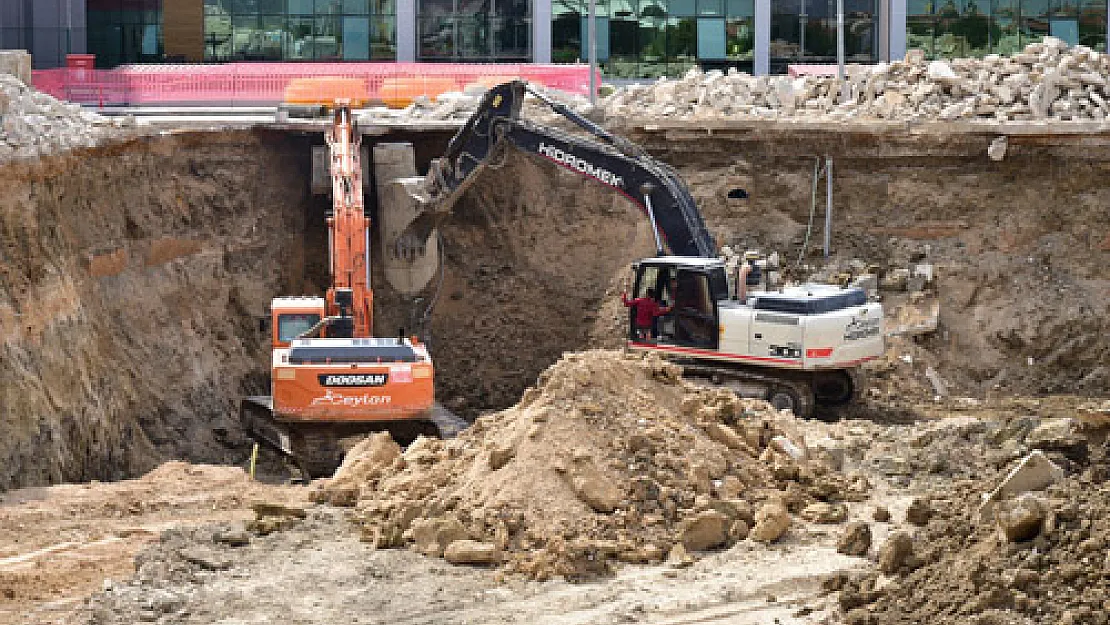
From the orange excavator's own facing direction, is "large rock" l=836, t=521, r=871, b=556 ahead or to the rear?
to the rear

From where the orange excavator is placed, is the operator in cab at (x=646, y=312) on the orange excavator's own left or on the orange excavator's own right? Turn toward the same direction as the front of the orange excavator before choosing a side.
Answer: on the orange excavator's own right

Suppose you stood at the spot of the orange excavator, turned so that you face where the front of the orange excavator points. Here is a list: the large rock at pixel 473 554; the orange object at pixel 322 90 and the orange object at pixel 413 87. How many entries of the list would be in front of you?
2

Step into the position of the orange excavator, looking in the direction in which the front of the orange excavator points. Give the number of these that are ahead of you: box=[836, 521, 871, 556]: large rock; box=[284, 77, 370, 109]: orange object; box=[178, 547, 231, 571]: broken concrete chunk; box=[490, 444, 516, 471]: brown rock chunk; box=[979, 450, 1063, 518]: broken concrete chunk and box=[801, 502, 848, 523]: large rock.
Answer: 1

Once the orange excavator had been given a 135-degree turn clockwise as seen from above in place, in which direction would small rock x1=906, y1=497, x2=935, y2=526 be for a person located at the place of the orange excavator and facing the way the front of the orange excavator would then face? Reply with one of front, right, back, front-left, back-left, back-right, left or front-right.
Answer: front

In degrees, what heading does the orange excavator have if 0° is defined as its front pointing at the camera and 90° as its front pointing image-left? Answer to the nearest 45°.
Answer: approximately 180°

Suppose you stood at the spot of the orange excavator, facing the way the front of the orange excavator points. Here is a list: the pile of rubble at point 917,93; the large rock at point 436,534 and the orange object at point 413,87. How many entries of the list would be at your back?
1

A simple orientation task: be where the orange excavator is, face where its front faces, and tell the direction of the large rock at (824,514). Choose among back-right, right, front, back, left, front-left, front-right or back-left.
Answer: back-right

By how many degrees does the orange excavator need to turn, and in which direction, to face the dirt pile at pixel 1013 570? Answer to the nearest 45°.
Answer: approximately 135° to its right

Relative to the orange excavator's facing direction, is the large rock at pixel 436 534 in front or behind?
behind

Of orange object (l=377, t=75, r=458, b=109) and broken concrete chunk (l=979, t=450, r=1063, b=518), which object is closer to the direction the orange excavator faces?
the orange object

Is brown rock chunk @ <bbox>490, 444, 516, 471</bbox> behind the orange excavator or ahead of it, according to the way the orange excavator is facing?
behind

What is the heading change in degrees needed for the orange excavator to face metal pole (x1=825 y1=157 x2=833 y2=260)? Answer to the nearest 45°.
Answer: approximately 45° to its right

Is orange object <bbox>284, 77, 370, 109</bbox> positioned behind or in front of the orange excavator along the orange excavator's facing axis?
in front

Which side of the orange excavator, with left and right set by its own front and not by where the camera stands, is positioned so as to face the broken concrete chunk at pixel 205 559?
back

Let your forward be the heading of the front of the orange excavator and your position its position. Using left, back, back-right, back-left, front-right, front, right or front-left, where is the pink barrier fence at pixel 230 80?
front

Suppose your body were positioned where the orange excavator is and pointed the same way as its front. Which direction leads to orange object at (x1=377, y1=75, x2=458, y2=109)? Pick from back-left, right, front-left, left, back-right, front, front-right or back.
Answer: front
